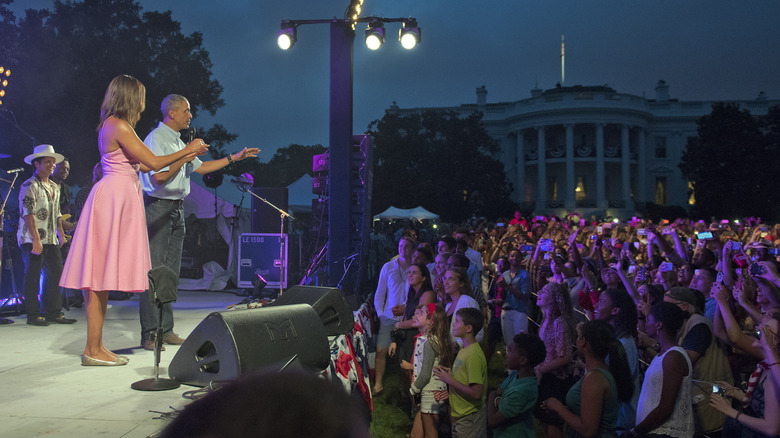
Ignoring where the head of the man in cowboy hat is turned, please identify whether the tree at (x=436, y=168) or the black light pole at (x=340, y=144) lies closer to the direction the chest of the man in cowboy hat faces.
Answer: the black light pole

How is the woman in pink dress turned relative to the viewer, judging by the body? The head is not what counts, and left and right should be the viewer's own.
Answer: facing to the right of the viewer

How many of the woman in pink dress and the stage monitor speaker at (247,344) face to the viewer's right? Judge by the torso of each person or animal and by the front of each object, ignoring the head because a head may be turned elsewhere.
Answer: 1

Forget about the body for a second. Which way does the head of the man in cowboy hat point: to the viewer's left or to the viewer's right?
to the viewer's right

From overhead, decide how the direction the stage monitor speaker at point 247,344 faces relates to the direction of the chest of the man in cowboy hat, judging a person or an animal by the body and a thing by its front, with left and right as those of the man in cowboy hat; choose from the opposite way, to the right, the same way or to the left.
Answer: the opposite way

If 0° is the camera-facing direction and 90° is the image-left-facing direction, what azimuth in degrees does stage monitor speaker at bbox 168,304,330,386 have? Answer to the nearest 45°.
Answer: approximately 135°

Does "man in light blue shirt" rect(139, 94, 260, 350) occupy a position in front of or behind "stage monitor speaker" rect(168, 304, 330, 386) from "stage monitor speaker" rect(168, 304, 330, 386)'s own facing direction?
in front

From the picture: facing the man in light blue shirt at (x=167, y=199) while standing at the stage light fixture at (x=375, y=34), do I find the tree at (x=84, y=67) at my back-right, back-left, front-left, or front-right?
back-right

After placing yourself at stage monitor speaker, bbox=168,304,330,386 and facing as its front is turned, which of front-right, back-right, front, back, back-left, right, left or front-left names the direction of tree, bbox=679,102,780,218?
right

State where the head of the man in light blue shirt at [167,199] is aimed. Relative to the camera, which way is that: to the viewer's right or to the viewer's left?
to the viewer's right

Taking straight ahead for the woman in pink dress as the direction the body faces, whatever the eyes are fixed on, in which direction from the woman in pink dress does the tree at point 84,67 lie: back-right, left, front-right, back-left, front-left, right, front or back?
left
